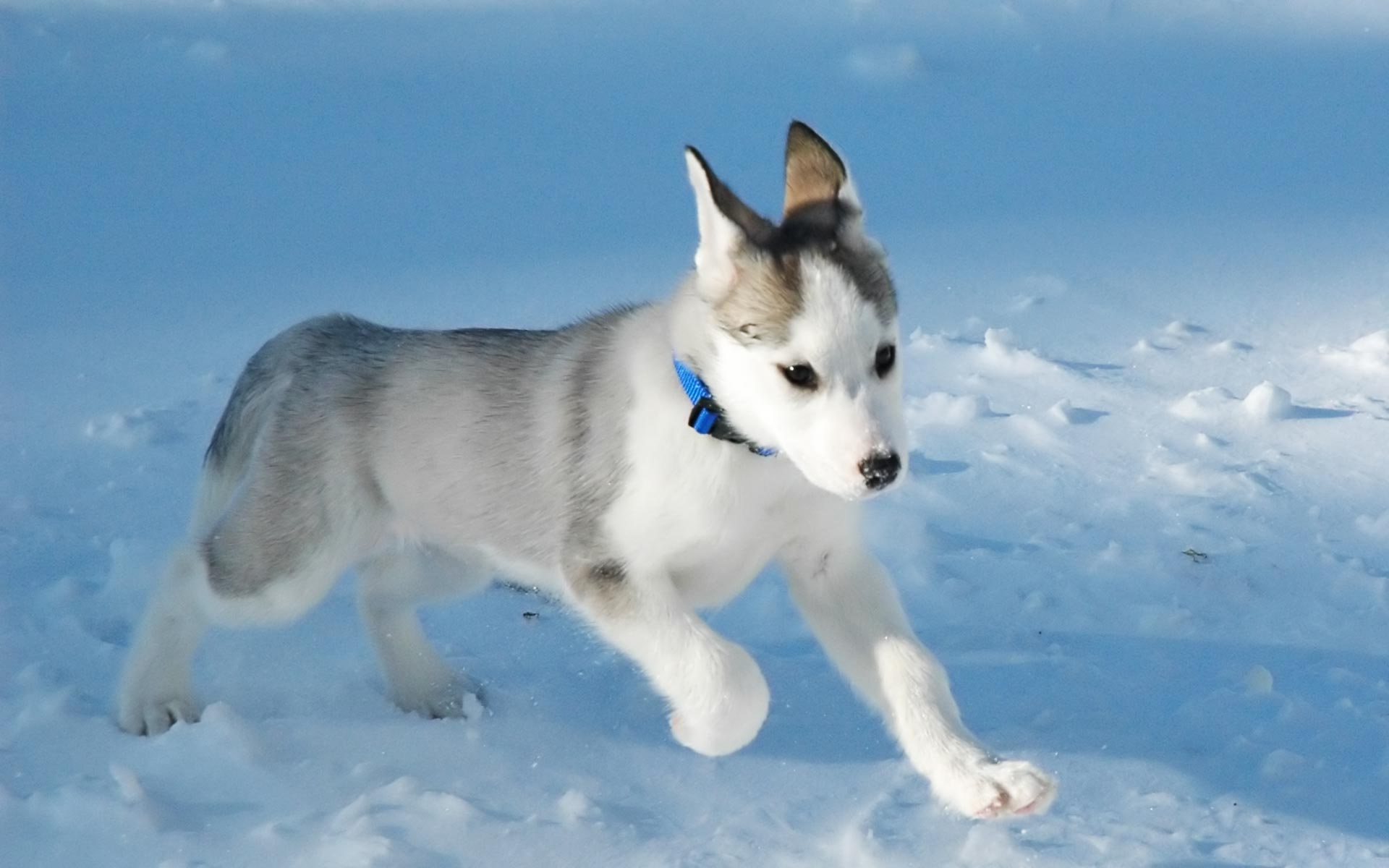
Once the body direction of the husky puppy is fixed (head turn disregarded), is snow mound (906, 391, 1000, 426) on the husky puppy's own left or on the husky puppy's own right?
on the husky puppy's own left

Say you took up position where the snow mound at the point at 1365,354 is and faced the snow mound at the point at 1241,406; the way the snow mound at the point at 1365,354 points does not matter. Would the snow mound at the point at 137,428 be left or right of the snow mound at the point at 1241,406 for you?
right

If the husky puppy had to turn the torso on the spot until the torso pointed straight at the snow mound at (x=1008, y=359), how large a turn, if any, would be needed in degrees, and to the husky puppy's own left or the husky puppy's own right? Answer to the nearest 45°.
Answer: approximately 90° to the husky puppy's own left

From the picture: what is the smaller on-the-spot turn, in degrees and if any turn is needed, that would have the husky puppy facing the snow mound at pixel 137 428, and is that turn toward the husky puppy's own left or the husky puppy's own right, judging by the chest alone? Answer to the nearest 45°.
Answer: approximately 180°

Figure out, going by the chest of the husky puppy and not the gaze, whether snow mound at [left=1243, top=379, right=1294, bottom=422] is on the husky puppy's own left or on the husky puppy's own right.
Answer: on the husky puppy's own left

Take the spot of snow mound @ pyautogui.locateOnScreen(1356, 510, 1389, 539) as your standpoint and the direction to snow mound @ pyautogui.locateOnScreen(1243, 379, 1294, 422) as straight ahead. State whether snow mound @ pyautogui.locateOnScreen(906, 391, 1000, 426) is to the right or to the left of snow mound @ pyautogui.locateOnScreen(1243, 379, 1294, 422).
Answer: left

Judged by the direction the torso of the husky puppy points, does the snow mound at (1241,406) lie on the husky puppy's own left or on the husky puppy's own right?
on the husky puppy's own left

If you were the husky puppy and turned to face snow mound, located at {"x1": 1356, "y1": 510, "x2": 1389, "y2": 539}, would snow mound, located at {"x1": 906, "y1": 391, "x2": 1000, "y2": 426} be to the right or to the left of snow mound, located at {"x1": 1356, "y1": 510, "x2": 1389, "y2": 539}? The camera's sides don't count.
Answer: left

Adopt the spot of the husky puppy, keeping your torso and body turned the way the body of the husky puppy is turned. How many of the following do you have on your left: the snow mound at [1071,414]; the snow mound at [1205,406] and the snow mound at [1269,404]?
3

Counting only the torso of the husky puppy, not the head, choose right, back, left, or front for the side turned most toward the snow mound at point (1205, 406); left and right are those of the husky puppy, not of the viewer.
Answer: left

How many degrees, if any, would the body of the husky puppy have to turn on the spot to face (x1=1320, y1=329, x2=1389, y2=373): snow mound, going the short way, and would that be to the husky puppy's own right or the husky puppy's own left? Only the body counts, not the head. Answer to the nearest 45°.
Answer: approximately 90° to the husky puppy's own left

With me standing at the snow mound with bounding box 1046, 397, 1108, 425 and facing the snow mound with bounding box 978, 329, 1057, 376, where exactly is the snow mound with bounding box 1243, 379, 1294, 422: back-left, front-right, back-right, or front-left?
back-right
